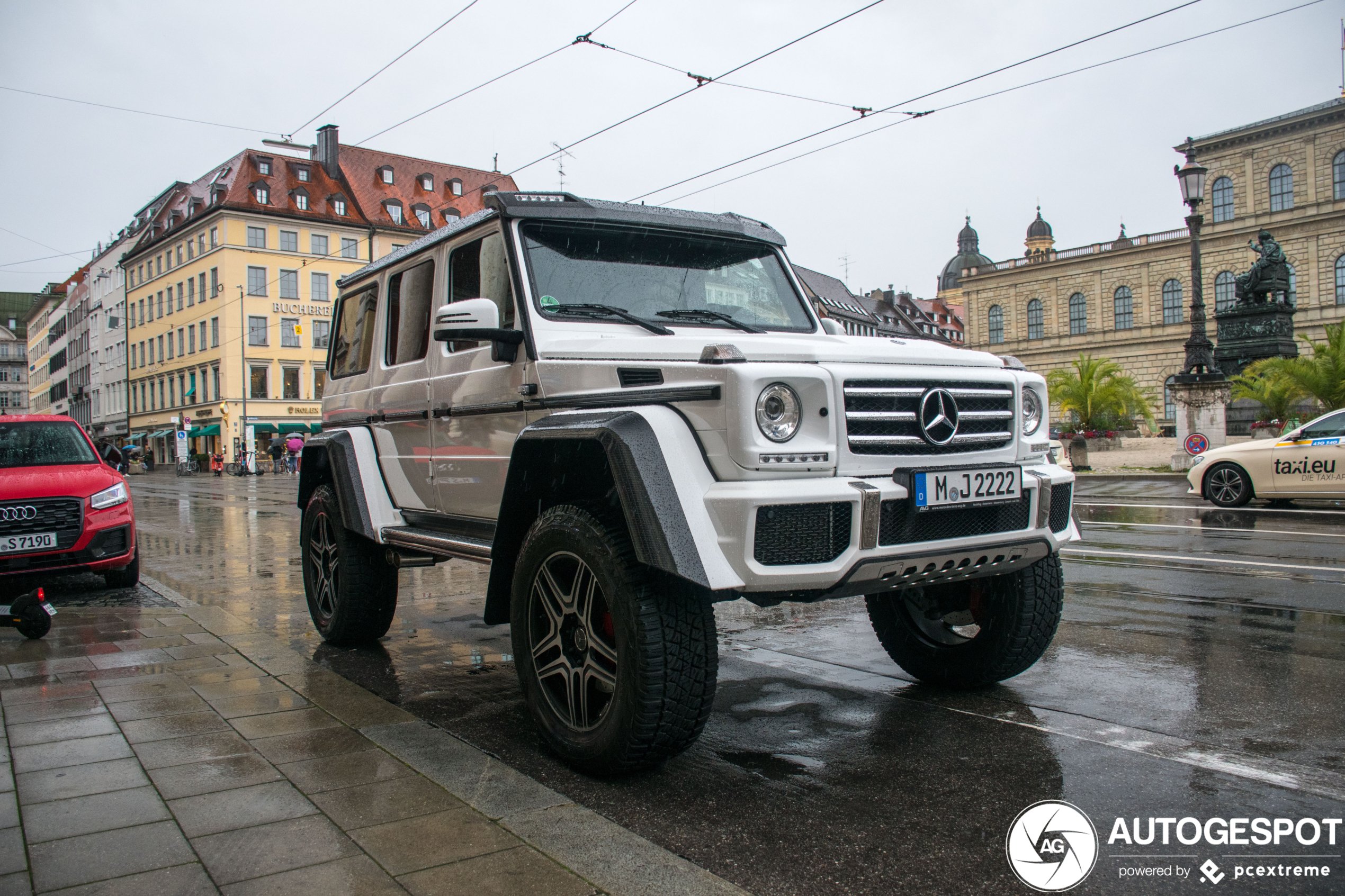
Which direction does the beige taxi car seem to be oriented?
to the viewer's left

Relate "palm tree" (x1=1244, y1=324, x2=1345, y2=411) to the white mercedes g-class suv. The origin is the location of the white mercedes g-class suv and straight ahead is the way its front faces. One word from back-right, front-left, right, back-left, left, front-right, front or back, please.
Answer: left

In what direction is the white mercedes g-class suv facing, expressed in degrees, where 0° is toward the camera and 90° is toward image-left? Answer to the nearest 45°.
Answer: approximately 315°

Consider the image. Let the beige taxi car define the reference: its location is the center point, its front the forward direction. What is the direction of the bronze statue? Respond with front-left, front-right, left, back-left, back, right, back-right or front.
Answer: right

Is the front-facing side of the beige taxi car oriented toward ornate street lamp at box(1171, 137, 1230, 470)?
no

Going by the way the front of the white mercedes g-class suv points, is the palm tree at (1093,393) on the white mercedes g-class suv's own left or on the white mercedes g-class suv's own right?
on the white mercedes g-class suv's own left

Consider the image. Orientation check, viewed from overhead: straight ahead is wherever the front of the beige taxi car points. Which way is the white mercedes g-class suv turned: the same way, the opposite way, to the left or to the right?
the opposite way

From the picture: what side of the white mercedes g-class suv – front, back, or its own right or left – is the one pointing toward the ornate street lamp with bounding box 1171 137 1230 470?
left

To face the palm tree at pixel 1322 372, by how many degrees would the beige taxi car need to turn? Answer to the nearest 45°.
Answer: approximately 90° to its right

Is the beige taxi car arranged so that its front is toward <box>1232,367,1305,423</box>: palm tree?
no

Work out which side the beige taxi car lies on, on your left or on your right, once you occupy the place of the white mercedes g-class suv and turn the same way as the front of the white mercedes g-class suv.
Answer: on your left

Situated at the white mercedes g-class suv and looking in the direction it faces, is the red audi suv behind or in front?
behind

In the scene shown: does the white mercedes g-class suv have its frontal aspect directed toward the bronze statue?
no

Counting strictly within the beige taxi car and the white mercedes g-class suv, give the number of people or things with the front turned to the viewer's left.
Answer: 1
